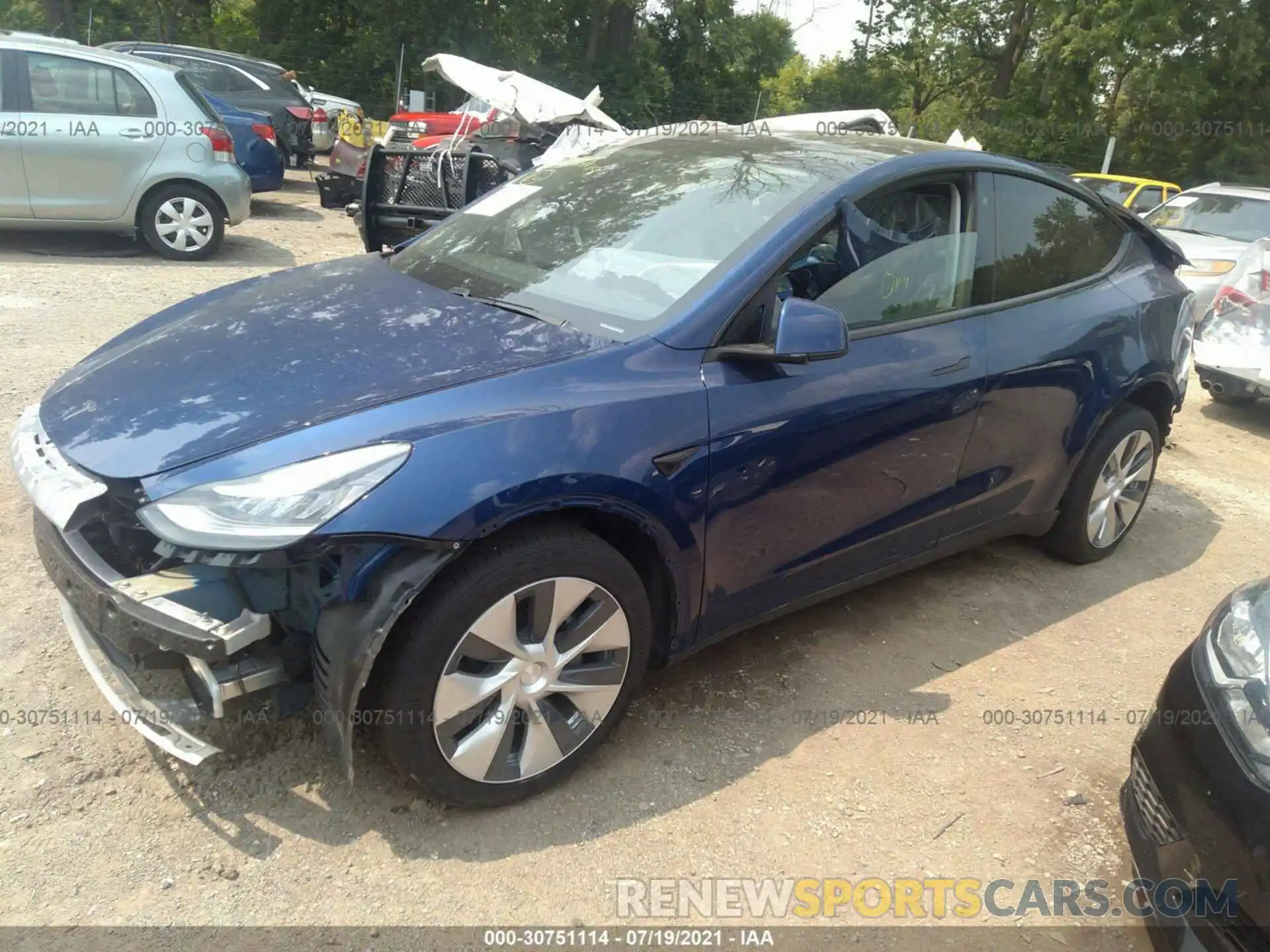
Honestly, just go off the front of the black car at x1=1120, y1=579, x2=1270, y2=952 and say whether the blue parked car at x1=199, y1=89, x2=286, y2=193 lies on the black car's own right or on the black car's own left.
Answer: on the black car's own right

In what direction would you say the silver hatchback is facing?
to the viewer's left

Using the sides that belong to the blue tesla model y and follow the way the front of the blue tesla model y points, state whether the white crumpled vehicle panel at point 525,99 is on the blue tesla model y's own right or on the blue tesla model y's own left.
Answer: on the blue tesla model y's own right

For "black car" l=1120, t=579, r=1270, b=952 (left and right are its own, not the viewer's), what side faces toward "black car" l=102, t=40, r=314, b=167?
right

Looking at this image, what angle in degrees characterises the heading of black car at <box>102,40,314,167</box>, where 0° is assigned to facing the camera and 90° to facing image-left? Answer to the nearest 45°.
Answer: approximately 90°

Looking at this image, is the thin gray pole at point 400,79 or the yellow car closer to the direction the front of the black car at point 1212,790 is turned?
the thin gray pole

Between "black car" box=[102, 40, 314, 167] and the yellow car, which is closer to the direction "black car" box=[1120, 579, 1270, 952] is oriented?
the black car

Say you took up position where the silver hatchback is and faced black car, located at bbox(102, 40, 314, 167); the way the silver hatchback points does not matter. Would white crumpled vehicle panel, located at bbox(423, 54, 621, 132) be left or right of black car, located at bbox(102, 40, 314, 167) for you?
right

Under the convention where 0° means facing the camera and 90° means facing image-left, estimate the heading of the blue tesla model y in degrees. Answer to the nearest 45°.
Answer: approximately 45°

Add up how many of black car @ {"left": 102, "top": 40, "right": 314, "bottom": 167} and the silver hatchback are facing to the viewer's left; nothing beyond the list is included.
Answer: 2
